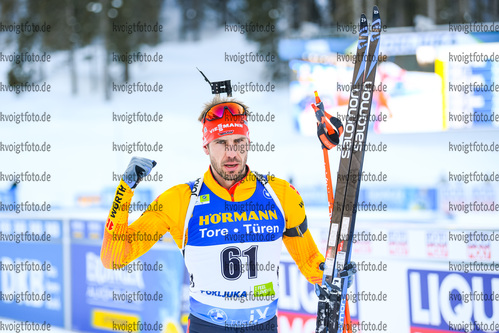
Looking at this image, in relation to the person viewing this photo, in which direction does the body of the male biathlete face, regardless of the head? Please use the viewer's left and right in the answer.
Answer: facing the viewer
